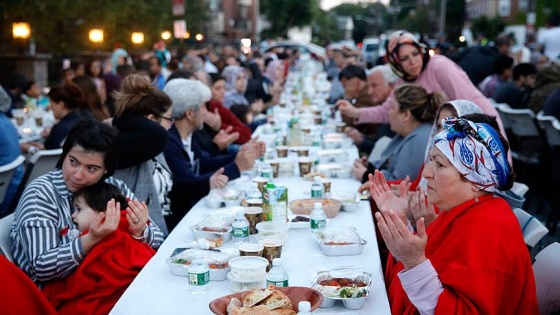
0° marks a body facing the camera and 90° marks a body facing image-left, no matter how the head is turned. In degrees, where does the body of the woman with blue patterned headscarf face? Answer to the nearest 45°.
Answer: approximately 90°

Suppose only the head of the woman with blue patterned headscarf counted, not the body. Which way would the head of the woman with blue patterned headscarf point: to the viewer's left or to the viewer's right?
to the viewer's left

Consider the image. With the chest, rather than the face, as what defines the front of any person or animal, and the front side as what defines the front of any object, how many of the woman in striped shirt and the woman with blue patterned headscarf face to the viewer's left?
1

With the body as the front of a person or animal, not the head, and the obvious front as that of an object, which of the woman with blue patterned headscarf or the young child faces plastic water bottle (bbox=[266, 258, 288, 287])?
the woman with blue patterned headscarf

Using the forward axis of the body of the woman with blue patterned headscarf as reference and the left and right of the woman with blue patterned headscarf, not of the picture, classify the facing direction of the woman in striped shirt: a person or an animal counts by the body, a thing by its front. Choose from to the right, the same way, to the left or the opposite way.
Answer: the opposite way

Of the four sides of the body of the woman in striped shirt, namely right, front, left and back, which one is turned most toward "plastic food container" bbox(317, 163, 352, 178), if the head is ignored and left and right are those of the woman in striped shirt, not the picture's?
left

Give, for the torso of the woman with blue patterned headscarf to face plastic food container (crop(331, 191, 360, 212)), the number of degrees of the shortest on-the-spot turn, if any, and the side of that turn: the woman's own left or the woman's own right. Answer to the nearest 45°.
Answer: approximately 45° to the woman's own right

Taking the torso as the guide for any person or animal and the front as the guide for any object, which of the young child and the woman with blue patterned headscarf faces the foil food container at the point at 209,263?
the woman with blue patterned headscarf

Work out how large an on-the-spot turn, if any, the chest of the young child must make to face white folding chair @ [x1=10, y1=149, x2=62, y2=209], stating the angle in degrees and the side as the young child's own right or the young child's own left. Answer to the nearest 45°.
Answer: approximately 90° to the young child's own right

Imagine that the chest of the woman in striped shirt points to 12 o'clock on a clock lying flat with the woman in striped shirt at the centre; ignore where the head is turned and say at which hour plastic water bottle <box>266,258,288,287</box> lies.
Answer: The plastic water bottle is roughly at 12 o'clock from the woman in striped shirt.
